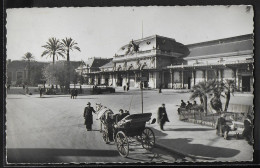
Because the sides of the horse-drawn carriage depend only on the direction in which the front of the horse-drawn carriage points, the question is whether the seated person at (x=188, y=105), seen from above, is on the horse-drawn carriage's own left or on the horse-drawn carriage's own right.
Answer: on the horse-drawn carriage's own right

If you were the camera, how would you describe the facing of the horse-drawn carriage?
facing away from the viewer and to the left of the viewer

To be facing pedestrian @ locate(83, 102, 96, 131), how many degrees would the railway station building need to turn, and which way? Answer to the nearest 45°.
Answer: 0° — it already faces them

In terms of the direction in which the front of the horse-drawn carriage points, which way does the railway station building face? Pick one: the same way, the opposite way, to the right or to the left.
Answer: to the left
